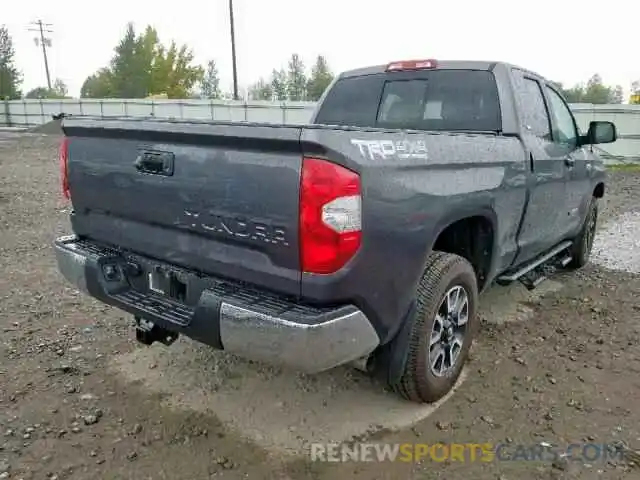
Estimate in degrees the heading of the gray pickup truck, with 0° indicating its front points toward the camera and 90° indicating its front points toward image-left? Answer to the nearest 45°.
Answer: approximately 225°

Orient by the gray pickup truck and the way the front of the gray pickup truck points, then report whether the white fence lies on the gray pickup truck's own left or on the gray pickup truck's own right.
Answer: on the gray pickup truck's own left
